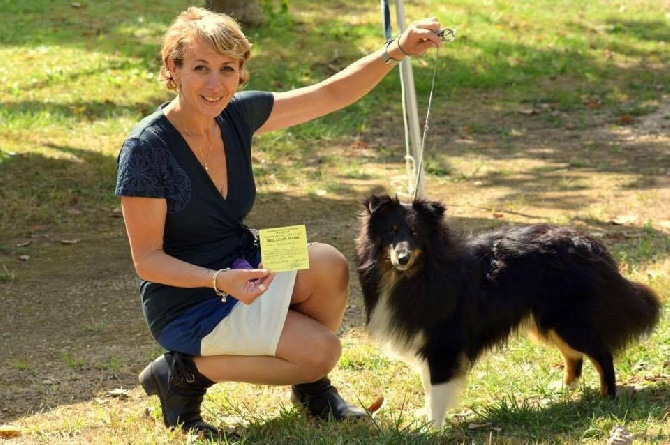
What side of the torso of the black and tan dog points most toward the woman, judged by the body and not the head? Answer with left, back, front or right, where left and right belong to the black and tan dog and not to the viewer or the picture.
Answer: front

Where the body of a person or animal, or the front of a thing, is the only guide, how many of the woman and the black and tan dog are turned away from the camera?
0

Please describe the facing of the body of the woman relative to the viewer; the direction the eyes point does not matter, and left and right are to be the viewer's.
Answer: facing the viewer and to the right of the viewer

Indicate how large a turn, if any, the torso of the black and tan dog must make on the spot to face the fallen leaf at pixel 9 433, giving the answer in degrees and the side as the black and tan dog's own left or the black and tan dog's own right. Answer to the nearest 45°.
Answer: approximately 45° to the black and tan dog's own right

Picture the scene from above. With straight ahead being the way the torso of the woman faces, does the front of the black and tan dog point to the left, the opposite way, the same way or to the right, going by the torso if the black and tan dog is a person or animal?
to the right

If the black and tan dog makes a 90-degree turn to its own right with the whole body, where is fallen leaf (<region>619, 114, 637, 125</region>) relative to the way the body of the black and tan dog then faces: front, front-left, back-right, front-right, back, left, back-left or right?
front-right

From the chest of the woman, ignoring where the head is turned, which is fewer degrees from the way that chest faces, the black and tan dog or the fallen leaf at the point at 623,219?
the black and tan dog

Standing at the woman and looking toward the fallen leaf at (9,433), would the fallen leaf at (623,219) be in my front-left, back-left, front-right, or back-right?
back-right

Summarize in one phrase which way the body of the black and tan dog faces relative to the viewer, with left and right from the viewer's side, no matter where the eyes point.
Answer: facing the viewer and to the left of the viewer

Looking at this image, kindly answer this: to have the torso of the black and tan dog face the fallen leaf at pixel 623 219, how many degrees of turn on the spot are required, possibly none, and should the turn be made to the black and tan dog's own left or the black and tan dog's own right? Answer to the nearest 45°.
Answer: approximately 135° to the black and tan dog's own right
